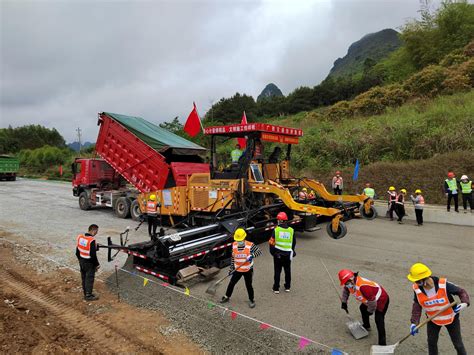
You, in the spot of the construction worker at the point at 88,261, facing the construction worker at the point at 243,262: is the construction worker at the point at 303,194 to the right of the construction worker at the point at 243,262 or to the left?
left

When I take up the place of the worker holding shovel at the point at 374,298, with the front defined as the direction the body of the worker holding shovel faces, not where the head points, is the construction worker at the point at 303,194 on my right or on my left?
on my right

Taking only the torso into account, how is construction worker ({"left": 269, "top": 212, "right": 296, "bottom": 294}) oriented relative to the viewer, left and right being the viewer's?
facing away from the viewer

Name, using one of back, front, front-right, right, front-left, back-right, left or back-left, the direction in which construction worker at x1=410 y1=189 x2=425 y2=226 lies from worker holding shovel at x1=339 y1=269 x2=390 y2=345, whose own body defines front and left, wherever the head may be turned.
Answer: back-right

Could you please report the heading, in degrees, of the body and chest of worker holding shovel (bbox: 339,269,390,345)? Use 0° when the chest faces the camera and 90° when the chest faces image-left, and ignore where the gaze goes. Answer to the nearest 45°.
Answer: approximately 45°

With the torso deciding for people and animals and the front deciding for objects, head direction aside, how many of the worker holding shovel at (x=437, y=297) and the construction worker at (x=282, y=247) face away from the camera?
1

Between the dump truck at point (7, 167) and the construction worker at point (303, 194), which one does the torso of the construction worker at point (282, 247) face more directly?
the construction worker

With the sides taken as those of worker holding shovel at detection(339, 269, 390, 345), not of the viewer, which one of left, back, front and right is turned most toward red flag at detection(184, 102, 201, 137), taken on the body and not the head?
right

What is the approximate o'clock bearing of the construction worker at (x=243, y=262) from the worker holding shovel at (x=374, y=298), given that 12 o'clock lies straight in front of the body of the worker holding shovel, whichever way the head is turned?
The construction worker is roughly at 2 o'clock from the worker holding shovel.

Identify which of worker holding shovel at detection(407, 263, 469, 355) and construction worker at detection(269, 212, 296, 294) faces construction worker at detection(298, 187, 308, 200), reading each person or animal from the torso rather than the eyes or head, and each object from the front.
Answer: construction worker at detection(269, 212, 296, 294)

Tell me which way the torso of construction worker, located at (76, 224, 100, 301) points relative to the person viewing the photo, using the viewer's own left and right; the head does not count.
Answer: facing away from the viewer and to the right of the viewer

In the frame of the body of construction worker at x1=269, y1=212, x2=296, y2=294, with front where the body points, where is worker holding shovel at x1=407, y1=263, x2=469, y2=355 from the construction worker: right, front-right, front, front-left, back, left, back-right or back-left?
back-right
